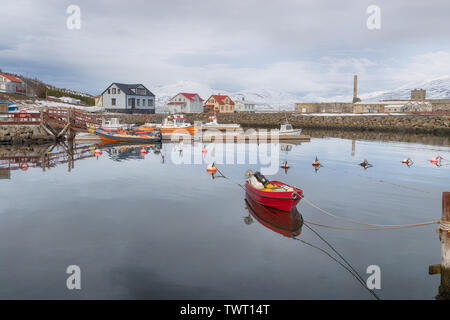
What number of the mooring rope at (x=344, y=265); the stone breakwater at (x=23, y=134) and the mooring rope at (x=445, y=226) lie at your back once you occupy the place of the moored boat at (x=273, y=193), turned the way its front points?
1

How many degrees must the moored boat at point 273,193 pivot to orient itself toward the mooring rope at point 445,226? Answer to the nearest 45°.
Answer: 0° — it already faces it

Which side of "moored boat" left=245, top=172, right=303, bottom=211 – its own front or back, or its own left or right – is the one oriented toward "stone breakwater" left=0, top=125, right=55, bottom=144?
back

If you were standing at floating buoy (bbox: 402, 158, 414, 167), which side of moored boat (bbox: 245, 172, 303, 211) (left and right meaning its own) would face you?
left

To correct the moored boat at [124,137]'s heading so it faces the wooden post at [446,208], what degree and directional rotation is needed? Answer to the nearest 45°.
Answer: approximately 90° to its left

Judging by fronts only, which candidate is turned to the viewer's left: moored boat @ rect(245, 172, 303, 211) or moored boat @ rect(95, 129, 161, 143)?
moored boat @ rect(95, 129, 161, 143)

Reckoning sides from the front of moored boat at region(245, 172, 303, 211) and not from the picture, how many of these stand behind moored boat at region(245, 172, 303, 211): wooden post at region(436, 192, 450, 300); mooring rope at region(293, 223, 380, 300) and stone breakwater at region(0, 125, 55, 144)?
1

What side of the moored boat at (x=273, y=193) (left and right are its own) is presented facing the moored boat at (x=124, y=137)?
back

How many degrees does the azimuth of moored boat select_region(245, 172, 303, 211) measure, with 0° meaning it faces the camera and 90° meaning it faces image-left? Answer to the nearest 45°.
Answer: approximately 315°

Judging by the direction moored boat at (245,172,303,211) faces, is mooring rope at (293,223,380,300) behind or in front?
in front

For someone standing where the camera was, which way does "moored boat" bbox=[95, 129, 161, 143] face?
facing to the left of the viewer

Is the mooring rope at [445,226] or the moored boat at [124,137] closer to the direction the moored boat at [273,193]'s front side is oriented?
the mooring rope

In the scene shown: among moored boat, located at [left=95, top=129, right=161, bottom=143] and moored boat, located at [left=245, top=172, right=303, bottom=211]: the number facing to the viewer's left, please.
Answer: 1

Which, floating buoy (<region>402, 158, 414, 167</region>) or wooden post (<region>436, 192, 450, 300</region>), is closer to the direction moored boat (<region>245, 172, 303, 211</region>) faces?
the wooden post
